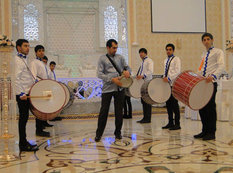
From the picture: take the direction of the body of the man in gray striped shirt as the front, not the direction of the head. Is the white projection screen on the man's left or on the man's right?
on the man's left

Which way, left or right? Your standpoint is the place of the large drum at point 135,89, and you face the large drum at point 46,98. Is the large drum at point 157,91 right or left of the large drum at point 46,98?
left

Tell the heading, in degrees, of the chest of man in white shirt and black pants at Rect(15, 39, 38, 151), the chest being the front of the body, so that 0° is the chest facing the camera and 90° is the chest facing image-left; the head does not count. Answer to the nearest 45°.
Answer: approximately 270°
